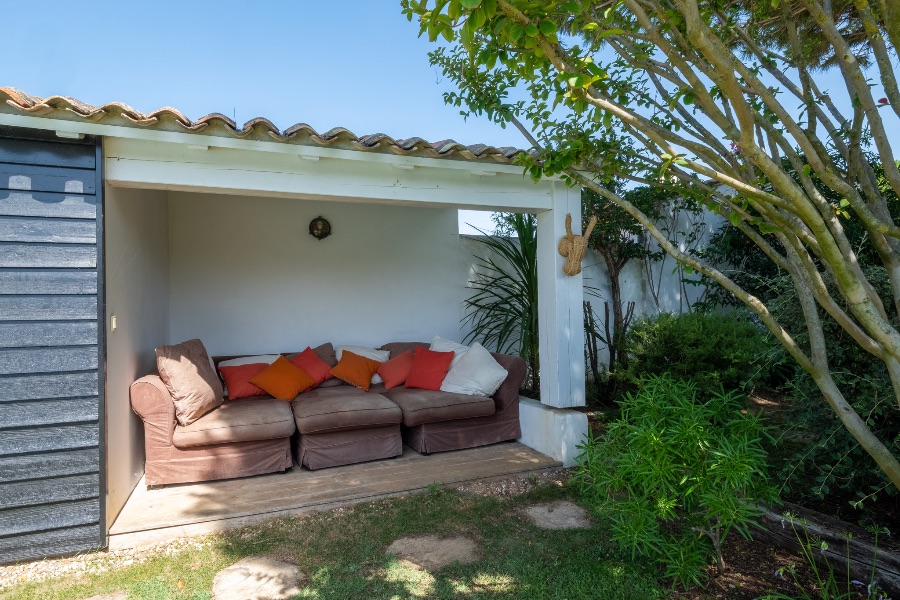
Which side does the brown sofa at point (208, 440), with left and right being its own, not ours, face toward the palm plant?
left

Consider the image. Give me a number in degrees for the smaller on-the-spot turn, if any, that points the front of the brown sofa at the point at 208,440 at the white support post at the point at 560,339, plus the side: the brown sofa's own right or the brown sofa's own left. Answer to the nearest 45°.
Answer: approximately 90° to the brown sofa's own left

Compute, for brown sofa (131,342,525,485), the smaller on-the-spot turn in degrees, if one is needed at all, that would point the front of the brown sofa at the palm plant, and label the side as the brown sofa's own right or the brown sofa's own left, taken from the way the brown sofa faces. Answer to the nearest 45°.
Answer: approximately 135° to the brown sofa's own left

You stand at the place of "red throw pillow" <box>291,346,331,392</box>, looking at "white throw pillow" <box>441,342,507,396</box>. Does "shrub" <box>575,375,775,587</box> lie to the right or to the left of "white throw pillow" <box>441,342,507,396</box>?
right

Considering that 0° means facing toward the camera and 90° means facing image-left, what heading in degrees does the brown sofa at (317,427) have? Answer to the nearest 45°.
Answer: approximately 0°

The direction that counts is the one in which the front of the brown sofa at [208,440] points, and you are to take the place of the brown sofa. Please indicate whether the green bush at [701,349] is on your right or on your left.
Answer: on your left
